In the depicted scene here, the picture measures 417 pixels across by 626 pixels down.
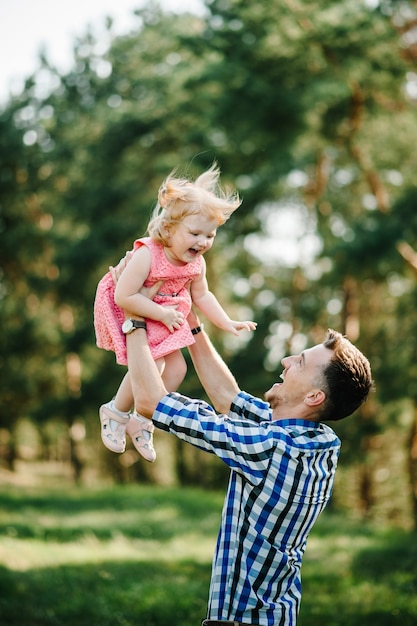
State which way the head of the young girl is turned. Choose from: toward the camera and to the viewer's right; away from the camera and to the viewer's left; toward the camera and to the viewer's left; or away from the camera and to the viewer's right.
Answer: toward the camera and to the viewer's right

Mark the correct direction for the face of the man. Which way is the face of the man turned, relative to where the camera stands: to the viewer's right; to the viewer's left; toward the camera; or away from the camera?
to the viewer's left

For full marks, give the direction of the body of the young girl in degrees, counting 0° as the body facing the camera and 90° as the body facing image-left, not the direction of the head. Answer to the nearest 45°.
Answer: approximately 315°
